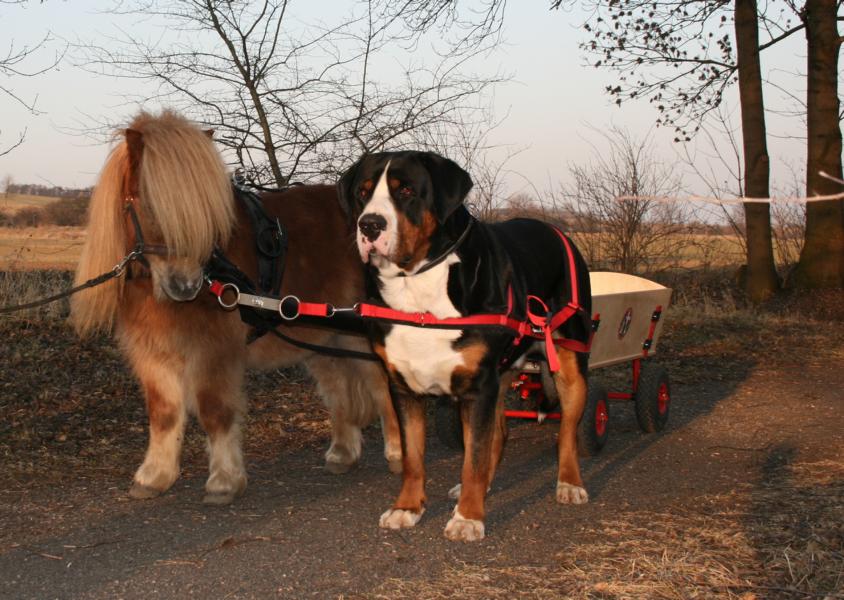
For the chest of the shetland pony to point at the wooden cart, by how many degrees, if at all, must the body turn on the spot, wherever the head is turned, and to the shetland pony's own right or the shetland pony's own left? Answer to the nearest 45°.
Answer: approximately 135° to the shetland pony's own left

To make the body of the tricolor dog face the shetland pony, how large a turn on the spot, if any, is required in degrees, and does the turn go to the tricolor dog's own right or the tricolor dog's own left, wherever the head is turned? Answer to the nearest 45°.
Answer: approximately 45° to the tricolor dog's own right

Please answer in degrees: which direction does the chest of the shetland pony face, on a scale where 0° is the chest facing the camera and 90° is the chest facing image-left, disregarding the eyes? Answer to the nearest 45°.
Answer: approximately 45°

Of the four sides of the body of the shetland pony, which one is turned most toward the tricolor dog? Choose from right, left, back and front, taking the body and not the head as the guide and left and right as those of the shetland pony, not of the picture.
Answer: left

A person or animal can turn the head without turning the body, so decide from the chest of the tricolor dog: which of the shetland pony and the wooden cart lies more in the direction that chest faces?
the shetland pony

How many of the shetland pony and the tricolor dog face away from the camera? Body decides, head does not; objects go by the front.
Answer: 0

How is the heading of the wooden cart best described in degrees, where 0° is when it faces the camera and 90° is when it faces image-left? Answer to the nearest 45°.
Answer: approximately 45°

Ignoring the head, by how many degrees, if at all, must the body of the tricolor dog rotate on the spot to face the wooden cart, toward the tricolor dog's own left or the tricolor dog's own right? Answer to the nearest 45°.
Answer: approximately 180°
